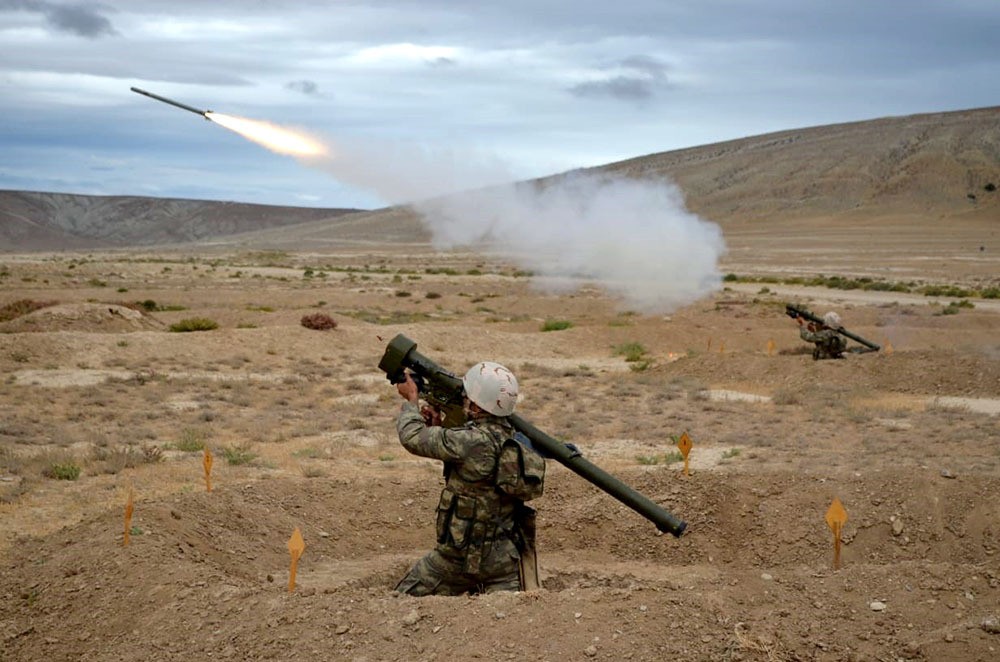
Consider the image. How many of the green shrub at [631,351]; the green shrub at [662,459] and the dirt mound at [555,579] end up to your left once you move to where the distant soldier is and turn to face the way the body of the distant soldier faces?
2

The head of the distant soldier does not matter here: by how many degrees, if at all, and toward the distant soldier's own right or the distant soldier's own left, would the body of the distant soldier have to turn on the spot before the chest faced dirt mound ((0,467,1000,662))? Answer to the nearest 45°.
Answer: approximately 90° to the distant soldier's own left

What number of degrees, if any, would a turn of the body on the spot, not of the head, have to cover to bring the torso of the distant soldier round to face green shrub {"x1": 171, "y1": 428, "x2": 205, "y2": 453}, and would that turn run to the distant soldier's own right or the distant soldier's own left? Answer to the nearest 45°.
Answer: approximately 45° to the distant soldier's own left

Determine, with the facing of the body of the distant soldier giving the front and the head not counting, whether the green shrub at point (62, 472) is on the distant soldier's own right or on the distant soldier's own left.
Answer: on the distant soldier's own left

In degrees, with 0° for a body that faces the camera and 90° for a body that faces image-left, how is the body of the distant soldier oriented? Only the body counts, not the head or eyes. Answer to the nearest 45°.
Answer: approximately 90°

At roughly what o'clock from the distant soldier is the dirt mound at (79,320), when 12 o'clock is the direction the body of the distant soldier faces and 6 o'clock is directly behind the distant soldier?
The dirt mound is roughly at 12 o'clock from the distant soldier.

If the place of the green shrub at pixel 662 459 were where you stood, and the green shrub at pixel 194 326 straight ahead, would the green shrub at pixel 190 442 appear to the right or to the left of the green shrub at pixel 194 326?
left

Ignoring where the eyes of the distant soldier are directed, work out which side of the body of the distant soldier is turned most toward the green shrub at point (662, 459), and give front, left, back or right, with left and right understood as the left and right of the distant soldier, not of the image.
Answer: left

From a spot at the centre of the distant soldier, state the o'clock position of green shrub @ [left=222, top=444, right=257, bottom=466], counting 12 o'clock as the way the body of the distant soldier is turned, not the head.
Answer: The green shrub is roughly at 10 o'clock from the distant soldier.
